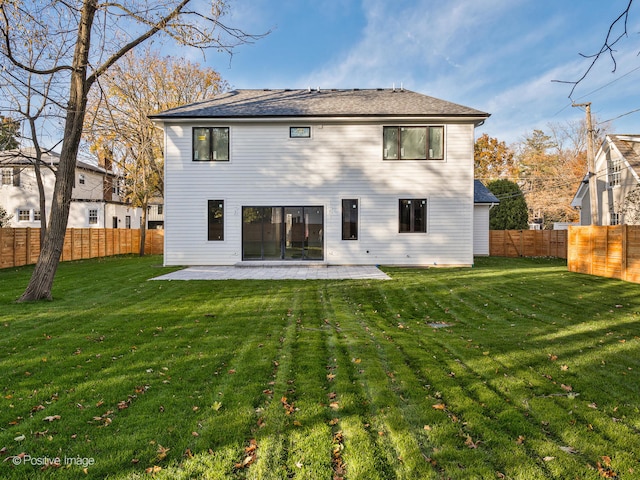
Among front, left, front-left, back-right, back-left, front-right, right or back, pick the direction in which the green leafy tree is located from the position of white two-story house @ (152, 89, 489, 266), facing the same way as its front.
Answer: front-right

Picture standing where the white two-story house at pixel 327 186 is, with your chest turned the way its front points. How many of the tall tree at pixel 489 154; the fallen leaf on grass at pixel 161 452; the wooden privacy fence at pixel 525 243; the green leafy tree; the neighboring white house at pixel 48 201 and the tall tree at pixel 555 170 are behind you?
1

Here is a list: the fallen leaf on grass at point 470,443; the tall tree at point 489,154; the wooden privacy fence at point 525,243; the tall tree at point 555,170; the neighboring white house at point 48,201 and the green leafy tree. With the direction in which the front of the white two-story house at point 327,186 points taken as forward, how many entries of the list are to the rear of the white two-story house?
1

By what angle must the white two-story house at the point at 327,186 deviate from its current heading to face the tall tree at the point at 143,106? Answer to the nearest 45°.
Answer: approximately 45° to its left

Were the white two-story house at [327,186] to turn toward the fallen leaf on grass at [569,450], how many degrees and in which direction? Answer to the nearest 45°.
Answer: approximately 180°

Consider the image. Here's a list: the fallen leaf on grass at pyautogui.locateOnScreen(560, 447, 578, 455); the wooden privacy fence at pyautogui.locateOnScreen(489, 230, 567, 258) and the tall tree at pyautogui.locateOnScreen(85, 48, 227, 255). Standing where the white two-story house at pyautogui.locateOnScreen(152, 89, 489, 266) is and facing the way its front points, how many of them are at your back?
1

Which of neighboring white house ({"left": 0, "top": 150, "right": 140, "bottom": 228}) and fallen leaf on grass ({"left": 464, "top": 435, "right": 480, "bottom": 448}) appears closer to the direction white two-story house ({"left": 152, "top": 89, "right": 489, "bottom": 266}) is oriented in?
the neighboring white house

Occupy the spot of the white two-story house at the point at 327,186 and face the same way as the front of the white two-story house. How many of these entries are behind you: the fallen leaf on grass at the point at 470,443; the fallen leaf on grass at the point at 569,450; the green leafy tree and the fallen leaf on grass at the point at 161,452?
3

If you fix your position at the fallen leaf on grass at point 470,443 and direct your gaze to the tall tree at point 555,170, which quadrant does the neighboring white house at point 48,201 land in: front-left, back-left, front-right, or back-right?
front-left

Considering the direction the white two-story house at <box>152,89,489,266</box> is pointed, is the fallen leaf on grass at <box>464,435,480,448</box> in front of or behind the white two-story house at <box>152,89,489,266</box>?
behind

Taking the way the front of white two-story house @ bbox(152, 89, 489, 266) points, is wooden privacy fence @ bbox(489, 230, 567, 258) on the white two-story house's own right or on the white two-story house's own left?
on the white two-story house's own right

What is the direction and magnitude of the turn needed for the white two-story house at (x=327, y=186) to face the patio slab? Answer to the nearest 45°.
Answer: approximately 135° to its left

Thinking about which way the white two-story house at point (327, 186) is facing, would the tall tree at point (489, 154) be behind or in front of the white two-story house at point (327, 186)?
in front

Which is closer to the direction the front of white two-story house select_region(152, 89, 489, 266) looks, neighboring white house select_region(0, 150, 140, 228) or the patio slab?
the neighboring white house

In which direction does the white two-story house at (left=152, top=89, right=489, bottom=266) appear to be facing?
away from the camera

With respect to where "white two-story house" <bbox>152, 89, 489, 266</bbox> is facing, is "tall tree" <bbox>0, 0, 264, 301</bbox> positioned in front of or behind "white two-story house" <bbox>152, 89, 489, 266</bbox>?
behind
